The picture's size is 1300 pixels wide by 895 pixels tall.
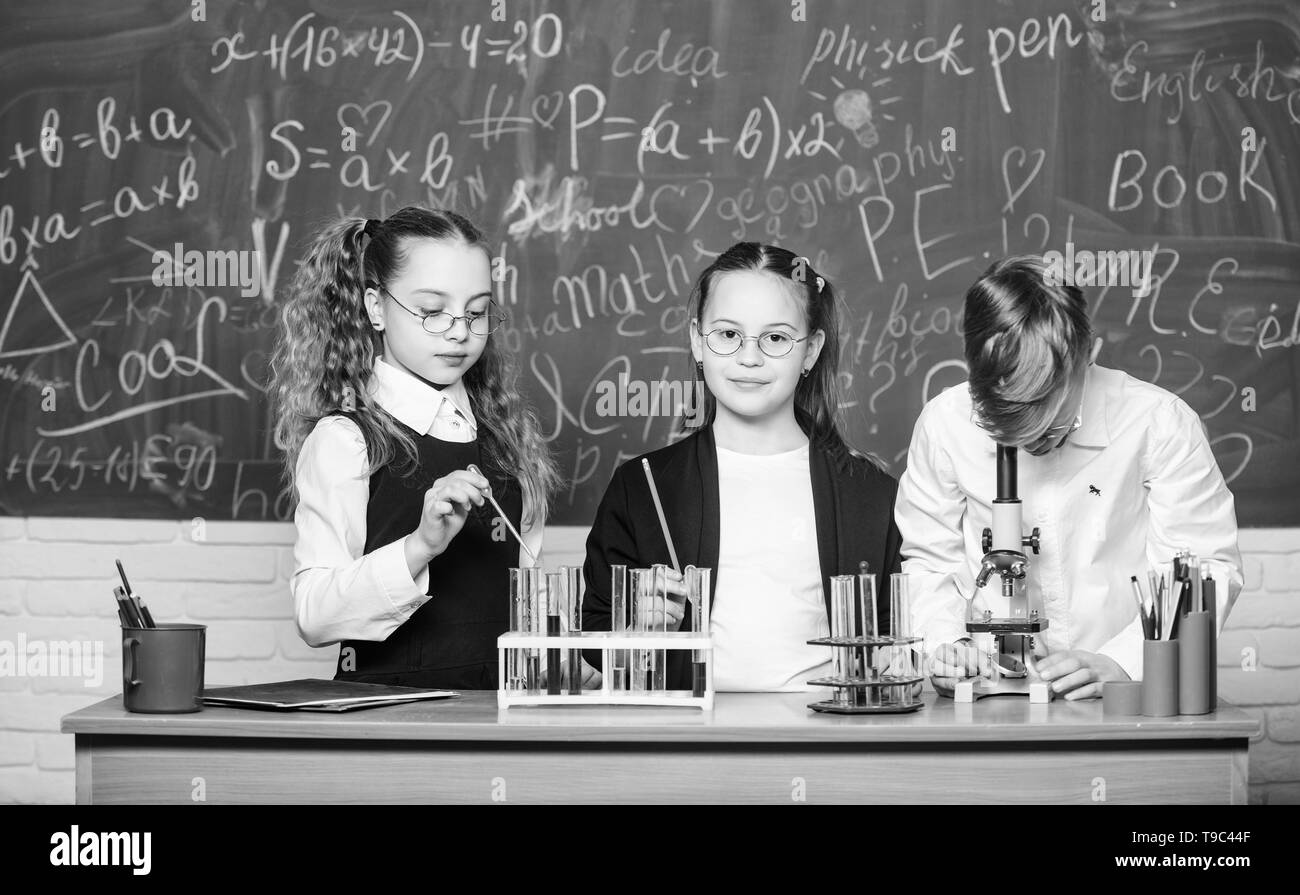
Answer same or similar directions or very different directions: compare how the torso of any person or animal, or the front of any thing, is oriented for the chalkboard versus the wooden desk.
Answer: same or similar directions

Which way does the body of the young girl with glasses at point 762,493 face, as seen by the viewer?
toward the camera

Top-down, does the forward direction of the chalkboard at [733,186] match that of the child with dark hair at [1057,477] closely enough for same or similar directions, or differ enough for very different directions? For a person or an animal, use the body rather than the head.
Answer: same or similar directions

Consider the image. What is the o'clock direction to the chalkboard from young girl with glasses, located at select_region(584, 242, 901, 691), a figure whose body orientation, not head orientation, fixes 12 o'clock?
The chalkboard is roughly at 6 o'clock from the young girl with glasses.

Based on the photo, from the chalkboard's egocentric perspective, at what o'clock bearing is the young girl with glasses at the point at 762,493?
The young girl with glasses is roughly at 12 o'clock from the chalkboard.

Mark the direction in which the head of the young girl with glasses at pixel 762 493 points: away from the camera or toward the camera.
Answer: toward the camera

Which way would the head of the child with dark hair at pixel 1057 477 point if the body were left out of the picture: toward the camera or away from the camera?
toward the camera

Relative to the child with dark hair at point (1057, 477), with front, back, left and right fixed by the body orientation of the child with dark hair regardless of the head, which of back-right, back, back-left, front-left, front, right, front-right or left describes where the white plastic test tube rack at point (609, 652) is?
front-right

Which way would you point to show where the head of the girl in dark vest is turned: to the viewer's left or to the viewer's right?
to the viewer's right

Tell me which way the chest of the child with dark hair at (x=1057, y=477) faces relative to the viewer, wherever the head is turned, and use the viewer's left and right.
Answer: facing the viewer
